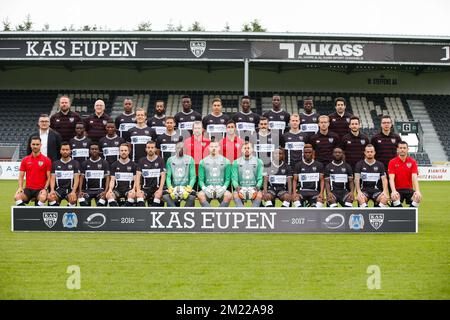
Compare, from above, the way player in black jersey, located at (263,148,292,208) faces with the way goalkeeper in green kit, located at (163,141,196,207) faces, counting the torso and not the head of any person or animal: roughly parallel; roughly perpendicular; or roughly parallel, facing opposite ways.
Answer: roughly parallel

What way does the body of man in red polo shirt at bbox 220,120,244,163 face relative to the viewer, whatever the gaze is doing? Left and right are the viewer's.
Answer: facing the viewer

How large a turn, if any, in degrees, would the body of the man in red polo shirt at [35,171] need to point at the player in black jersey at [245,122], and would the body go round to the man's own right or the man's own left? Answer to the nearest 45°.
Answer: approximately 90° to the man's own left

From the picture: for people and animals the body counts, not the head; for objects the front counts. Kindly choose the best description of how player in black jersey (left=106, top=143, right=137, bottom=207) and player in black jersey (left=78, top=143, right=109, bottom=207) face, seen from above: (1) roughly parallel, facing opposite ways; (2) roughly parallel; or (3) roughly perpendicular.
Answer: roughly parallel

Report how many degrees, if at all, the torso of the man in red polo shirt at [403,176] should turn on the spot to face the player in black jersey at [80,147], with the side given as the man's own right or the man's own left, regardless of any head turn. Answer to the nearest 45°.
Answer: approximately 90° to the man's own right

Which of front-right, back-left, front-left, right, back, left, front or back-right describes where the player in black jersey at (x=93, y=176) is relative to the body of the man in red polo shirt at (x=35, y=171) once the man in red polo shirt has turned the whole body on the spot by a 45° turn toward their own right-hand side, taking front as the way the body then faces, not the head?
back-left

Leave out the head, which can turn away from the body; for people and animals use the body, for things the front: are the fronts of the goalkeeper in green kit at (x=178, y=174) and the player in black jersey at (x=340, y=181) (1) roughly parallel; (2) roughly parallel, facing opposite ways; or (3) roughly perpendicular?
roughly parallel

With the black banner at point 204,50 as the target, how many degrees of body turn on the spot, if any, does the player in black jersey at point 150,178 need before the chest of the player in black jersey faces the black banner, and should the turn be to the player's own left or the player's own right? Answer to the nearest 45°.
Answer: approximately 180°

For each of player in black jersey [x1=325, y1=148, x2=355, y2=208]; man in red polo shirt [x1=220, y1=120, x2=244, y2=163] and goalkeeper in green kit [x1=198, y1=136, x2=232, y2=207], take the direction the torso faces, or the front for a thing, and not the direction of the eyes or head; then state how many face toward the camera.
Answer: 3

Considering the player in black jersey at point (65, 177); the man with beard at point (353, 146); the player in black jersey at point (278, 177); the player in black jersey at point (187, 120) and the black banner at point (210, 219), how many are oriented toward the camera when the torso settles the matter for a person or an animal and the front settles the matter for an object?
5

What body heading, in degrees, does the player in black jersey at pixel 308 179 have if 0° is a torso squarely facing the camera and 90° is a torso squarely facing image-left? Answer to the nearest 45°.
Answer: approximately 0°

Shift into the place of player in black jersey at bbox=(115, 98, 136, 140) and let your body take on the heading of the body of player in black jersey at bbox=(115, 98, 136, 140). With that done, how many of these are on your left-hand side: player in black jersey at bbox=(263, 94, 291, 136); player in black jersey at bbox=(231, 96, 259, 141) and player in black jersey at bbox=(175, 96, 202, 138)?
3

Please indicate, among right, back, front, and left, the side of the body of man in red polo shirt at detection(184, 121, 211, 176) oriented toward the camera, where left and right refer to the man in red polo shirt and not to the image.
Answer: front

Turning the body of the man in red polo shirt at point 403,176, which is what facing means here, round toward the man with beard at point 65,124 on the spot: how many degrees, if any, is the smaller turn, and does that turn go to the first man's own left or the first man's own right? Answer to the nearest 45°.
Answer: approximately 90° to the first man's own right

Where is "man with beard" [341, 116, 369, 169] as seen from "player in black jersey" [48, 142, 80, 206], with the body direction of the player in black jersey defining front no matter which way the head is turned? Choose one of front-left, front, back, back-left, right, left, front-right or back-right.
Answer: left

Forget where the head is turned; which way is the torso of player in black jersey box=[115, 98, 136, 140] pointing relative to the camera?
toward the camera

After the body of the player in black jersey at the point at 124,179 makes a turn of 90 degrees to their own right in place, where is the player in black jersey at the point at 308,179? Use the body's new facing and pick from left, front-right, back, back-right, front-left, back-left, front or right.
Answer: back

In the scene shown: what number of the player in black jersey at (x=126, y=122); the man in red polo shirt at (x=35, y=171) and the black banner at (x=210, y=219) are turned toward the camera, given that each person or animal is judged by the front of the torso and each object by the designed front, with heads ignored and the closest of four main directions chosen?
3

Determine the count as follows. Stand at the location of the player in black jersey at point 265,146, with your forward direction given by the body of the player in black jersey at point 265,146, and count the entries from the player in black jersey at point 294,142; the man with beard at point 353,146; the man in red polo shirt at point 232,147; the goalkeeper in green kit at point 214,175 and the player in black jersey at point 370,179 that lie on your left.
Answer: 3
